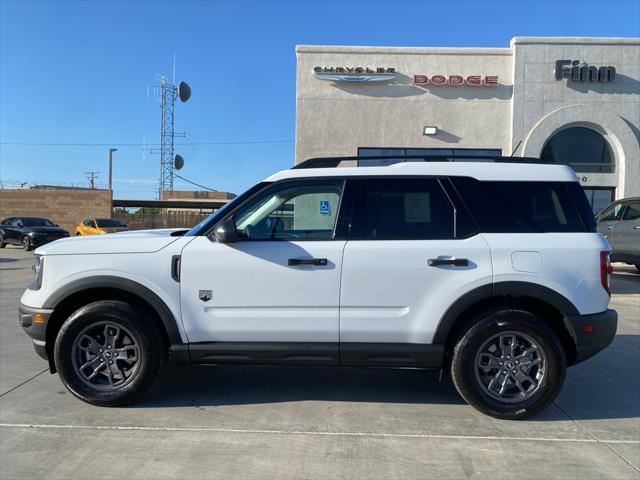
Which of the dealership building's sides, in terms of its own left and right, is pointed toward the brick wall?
right

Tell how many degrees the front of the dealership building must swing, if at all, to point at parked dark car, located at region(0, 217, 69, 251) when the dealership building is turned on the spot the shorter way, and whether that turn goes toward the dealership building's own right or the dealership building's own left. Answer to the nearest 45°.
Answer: approximately 90° to the dealership building's own right

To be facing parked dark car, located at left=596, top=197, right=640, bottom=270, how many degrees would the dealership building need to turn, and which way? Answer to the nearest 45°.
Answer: approximately 45° to its left

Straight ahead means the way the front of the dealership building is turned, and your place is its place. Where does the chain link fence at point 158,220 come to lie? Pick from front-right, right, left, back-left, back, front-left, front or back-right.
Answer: back-right

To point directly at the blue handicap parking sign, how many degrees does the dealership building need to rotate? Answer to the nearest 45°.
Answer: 0° — it already faces it

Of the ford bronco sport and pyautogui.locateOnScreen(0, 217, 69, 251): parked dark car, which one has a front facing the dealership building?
the parked dark car

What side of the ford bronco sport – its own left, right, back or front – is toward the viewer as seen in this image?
left

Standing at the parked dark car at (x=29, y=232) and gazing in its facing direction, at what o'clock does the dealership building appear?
The dealership building is roughly at 12 o'clock from the parked dark car.

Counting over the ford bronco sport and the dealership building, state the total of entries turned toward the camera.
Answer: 1

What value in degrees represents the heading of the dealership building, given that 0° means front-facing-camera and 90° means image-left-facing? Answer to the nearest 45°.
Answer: approximately 0°
